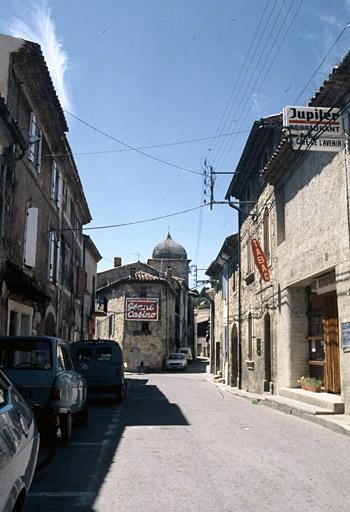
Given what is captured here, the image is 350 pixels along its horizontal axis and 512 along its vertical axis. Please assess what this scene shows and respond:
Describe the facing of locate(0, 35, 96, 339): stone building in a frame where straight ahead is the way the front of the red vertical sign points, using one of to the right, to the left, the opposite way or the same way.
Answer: to the left

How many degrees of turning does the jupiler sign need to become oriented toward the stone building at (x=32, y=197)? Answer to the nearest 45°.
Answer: approximately 90° to its right

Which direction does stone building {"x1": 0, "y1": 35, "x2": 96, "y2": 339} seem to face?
to the viewer's right

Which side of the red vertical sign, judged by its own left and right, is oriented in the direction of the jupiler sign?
front

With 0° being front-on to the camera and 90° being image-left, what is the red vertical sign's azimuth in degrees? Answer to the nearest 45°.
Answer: approximately 0°

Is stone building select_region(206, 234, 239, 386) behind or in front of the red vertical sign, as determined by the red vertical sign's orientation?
behind

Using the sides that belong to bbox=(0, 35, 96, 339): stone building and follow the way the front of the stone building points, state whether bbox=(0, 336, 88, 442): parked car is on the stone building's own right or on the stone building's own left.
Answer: on the stone building's own right

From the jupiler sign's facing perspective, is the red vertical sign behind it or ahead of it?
behind

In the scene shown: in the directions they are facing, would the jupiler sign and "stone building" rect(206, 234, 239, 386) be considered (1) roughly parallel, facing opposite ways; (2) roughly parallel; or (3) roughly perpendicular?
roughly perpendicular

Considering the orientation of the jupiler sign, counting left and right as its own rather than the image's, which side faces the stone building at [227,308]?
back

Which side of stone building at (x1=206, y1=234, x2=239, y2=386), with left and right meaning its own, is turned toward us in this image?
left

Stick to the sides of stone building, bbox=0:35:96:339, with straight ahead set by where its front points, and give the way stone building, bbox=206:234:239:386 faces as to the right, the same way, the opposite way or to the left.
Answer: the opposite way
